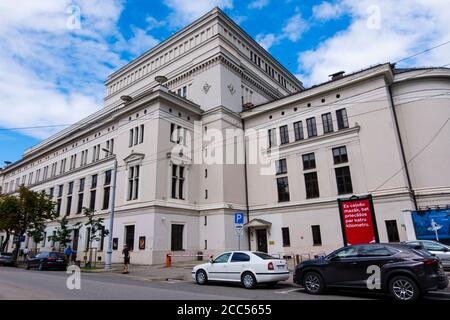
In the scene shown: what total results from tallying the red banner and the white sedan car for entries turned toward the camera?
1

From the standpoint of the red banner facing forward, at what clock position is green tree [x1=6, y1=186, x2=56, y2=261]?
The green tree is roughly at 3 o'clock from the red banner.

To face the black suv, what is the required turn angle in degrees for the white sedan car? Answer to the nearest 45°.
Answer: approximately 180°

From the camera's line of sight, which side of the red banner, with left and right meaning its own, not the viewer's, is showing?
front

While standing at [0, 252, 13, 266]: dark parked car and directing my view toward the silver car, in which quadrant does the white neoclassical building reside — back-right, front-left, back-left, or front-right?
front-left

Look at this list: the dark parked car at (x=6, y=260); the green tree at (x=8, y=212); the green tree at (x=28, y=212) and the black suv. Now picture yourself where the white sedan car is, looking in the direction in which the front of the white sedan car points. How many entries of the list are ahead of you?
3

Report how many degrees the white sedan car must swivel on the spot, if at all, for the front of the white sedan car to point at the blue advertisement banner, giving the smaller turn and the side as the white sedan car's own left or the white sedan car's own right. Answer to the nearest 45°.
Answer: approximately 90° to the white sedan car's own right

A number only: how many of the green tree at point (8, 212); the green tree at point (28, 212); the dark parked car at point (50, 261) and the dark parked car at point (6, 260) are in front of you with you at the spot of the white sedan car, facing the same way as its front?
4

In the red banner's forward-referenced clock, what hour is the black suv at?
The black suv is roughly at 12 o'clock from the red banner.

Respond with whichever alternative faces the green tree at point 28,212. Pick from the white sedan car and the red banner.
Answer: the white sedan car

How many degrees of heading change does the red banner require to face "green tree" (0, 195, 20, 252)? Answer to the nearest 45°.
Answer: approximately 90° to its right

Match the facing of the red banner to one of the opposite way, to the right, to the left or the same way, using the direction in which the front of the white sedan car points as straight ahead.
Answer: to the left

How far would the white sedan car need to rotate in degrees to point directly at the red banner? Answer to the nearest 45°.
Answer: approximately 90° to its right

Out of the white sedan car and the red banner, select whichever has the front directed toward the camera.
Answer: the red banner

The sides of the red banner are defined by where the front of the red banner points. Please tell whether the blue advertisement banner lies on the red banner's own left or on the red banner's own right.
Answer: on the red banner's own left

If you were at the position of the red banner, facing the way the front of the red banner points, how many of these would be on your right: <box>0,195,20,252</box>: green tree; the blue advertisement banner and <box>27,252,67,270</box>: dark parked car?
2

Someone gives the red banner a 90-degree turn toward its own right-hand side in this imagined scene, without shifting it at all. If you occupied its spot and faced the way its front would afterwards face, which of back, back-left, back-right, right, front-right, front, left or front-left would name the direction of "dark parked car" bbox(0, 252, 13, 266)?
front

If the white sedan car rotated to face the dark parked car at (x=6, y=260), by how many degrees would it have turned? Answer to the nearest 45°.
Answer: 0° — it already faces it

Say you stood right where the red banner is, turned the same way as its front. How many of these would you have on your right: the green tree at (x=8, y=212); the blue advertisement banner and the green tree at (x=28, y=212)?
2

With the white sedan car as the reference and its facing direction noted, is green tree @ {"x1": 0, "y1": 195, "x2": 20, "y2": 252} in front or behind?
in front

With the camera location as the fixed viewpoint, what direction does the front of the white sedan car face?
facing away from the viewer and to the left of the viewer
